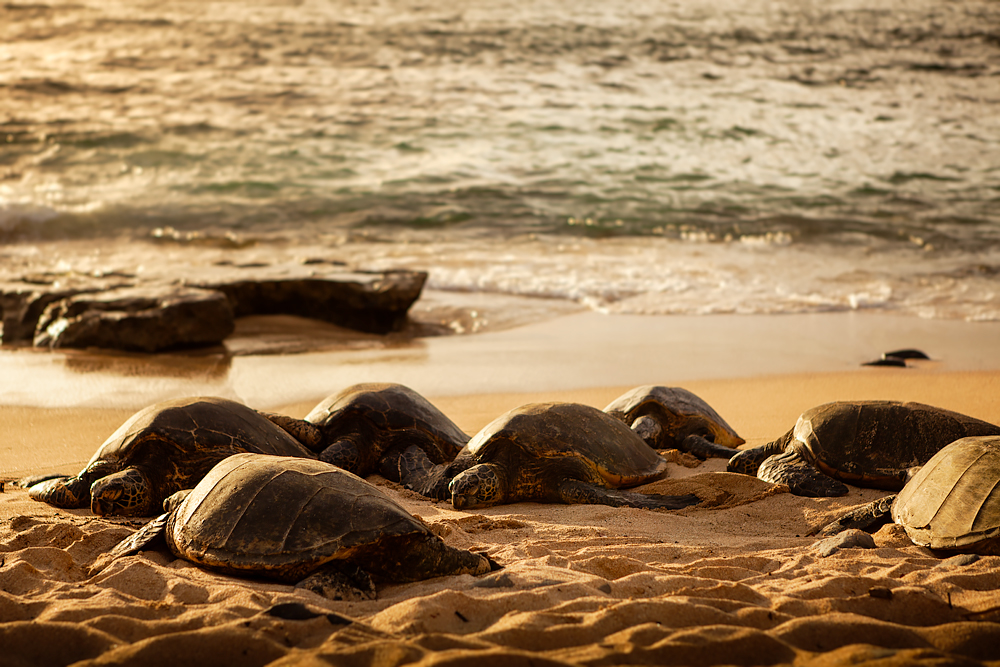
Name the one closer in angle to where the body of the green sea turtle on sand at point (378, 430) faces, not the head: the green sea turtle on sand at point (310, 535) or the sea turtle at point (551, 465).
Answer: the green sea turtle on sand

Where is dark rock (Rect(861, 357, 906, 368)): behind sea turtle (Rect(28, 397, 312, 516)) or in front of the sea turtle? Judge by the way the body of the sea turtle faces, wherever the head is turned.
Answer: behind

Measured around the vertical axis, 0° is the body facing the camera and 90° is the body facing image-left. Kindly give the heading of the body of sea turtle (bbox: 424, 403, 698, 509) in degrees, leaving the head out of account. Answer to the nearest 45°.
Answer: approximately 45°

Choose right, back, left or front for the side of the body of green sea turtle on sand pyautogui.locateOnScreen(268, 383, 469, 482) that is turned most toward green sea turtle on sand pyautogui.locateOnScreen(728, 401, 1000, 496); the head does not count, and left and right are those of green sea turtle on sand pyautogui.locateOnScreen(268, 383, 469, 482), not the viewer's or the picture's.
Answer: left

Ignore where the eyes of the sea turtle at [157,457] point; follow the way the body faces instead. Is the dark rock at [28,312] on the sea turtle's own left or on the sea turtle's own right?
on the sea turtle's own right

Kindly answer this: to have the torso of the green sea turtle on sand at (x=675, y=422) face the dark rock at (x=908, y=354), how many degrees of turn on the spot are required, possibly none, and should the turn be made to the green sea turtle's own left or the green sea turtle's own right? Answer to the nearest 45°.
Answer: approximately 180°
